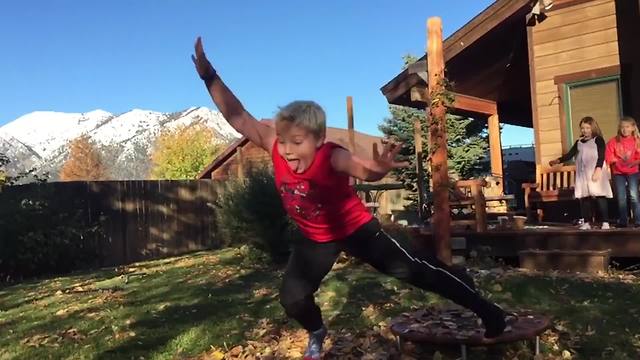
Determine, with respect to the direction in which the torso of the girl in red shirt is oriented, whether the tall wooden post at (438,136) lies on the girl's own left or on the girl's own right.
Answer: on the girl's own right

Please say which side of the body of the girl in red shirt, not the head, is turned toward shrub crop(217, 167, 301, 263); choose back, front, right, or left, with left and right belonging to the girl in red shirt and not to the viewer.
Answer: right

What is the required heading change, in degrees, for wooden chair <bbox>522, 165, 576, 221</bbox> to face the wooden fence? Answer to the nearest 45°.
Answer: approximately 45° to its right

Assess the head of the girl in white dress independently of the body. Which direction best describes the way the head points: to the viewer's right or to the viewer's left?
to the viewer's left

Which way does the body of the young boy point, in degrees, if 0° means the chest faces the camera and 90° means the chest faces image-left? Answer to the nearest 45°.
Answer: approximately 45°

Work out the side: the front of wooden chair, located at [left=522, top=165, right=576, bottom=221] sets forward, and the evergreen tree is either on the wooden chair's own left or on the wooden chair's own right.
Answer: on the wooden chair's own right

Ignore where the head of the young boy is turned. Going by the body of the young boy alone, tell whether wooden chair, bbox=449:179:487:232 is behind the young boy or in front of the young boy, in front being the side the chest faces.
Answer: behind
